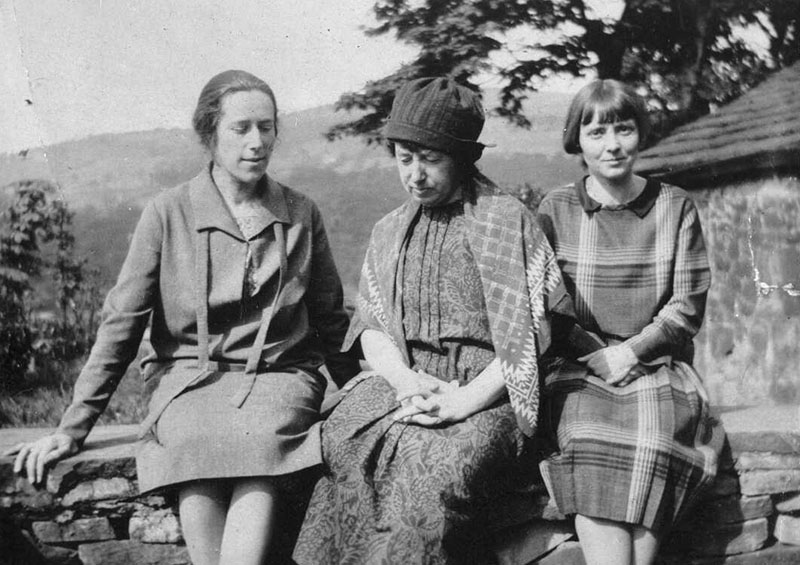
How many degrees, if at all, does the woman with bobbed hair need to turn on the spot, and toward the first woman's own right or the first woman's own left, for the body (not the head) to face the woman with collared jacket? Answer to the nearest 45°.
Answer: approximately 90° to the first woman's own right

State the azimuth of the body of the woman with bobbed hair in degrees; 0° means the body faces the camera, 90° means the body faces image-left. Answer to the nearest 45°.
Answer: approximately 0°

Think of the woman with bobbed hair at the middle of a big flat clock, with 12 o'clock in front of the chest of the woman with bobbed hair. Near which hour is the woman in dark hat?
The woman in dark hat is roughly at 2 o'clock from the woman with bobbed hair.

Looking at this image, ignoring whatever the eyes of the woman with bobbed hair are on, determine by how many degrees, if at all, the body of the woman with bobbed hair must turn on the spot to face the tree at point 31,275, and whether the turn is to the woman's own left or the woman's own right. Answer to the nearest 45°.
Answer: approximately 135° to the woman's own right

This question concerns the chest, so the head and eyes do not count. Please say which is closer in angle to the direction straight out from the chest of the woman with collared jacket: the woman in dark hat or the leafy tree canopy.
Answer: the woman in dark hat

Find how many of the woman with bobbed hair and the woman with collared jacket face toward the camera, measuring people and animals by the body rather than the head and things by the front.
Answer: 2

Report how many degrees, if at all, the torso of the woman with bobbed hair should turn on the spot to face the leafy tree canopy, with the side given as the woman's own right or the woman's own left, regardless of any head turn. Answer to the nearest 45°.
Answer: approximately 180°

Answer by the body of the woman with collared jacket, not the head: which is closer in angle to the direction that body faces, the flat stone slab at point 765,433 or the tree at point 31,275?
the flat stone slab

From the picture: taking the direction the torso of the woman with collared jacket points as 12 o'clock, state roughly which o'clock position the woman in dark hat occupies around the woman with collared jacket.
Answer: The woman in dark hat is roughly at 10 o'clock from the woman with collared jacket.

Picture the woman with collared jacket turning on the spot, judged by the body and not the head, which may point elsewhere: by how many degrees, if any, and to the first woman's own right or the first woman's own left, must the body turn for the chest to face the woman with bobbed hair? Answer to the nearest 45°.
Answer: approximately 90° to the first woman's own left
